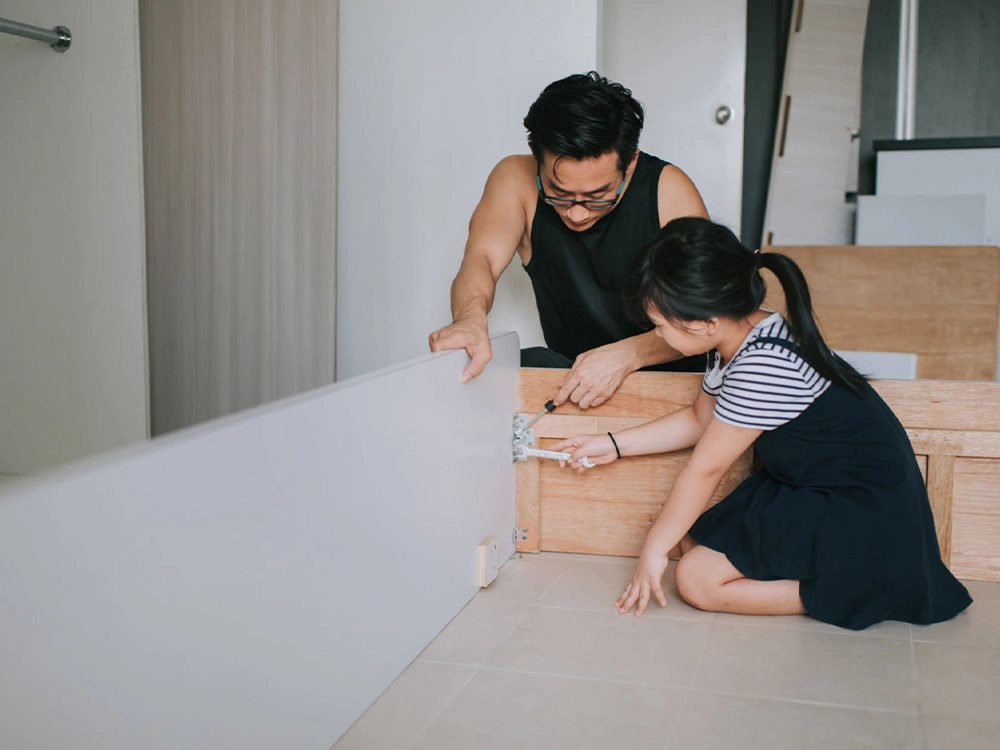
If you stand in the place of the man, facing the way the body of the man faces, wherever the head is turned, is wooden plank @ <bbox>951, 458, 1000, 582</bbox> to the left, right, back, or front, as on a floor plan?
left

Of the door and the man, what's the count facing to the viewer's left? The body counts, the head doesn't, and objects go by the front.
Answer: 0

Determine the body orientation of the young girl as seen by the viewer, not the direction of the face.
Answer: to the viewer's left

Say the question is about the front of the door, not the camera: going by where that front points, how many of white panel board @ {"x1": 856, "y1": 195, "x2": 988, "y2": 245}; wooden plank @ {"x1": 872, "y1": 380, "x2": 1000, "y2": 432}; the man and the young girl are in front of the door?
3

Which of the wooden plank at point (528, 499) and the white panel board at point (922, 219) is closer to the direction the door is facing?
the wooden plank

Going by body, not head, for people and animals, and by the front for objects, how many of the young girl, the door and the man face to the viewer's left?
1

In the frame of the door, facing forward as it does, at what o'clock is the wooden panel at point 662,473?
The wooden panel is roughly at 12 o'clock from the door.

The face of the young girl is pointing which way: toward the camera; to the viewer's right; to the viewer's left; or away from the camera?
to the viewer's left

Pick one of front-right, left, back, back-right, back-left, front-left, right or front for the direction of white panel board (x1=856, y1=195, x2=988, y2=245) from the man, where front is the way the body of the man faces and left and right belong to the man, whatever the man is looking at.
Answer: back-left

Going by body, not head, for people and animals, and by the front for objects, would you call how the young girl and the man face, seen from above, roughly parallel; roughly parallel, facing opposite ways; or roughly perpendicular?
roughly perpendicular

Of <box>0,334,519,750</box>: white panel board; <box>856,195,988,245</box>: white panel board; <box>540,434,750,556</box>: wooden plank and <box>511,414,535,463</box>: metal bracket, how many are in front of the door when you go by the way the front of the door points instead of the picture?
3

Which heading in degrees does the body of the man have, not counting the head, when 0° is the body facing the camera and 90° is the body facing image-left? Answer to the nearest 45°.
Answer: approximately 0°
